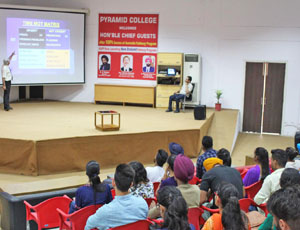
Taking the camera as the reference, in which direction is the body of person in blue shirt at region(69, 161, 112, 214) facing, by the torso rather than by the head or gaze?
away from the camera

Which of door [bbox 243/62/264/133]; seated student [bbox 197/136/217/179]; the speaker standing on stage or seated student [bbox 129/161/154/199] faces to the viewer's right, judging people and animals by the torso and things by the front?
the speaker standing on stage

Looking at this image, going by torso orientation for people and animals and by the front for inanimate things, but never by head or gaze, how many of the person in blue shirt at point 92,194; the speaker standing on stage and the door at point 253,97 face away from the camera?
1

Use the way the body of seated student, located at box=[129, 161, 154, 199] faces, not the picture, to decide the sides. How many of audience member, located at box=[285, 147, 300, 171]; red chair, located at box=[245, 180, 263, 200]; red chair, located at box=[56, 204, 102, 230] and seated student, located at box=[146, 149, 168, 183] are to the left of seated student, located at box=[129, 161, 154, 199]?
1

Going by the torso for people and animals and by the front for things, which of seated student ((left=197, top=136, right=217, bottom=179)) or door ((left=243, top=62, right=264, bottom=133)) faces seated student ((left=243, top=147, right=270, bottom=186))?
the door

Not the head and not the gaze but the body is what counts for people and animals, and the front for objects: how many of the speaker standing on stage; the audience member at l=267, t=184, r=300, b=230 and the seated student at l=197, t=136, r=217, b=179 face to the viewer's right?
1

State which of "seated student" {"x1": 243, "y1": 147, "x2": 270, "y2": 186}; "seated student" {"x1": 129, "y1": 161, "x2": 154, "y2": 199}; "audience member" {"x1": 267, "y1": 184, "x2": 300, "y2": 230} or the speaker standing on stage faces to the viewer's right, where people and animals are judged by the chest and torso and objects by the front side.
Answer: the speaker standing on stage

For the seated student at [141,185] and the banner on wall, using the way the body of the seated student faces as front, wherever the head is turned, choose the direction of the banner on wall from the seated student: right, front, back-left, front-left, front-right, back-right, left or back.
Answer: front-right

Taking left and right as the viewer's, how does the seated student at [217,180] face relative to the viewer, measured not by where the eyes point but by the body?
facing away from the viewer and to the left of the viewer

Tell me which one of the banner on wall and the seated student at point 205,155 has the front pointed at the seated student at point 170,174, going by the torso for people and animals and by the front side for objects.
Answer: the banner on wall

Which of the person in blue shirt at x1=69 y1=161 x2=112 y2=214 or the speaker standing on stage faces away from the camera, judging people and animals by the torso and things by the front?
the person in blue shirt

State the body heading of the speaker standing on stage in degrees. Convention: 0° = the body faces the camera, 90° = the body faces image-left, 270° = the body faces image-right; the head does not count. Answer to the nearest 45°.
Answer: approximately 270°

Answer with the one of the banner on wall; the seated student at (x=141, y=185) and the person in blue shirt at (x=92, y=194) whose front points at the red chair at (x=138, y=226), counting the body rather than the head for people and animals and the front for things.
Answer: the banner on wall

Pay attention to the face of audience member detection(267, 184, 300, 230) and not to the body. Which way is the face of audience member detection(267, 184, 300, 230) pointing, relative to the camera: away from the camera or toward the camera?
away from the camera
